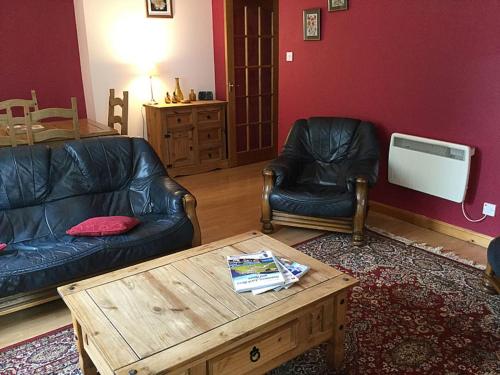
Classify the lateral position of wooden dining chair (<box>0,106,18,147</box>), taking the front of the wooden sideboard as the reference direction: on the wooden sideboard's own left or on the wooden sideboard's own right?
on the wooden sideboard's own right

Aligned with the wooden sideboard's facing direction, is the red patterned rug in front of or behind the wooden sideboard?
in front

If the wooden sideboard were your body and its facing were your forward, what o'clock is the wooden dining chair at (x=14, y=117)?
The wooden dining chair is roughly at 3 o'clock from the wooden sideboard.

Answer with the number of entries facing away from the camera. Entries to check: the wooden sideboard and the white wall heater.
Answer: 0

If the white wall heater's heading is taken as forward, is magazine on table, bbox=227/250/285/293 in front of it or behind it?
in front

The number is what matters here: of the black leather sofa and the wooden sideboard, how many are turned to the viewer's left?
0

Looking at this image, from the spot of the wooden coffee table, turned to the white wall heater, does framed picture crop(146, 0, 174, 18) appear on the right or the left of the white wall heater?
left

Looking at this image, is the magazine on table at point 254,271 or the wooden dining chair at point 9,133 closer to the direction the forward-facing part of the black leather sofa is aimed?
the magazine on table

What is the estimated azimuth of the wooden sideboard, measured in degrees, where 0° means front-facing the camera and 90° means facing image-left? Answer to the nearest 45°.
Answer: approximately 315°

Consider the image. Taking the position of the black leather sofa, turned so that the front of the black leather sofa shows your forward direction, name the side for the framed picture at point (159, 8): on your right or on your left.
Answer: on your left

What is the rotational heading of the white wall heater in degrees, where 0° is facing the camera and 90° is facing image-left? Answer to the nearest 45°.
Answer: approximately 45°

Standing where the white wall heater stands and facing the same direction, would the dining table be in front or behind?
in front

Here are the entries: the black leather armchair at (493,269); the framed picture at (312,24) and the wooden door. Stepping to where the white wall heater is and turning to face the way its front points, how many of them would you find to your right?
2

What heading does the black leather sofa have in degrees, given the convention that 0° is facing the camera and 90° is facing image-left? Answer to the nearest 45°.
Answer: approximately 315°
